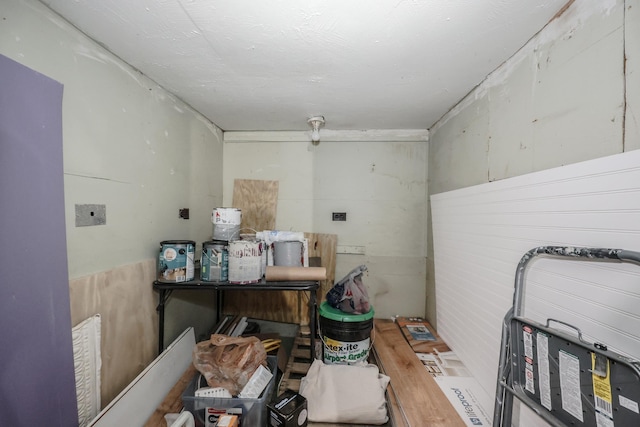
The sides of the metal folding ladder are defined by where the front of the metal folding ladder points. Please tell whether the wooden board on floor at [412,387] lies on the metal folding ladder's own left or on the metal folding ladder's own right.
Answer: on the metal folding ladder's own right

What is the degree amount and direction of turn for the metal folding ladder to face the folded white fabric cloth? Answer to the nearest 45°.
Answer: approximately 45° to its right

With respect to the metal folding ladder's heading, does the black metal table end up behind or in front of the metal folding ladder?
in front

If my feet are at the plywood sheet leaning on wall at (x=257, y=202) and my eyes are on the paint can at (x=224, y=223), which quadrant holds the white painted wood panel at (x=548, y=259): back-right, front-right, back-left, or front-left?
front-left

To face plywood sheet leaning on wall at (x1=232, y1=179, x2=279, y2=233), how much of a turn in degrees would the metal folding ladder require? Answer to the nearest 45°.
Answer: approximately 45° to its right

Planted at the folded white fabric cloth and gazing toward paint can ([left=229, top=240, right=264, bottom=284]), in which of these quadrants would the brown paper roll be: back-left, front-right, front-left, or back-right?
front-right

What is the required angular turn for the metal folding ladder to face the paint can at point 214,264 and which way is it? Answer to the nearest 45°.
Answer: approximately 45° to its right

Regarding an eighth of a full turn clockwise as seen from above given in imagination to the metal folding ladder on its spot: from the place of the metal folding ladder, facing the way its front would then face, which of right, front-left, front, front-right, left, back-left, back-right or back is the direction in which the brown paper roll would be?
front

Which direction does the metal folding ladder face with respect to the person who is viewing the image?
facing the viewer and to the left of the viewer

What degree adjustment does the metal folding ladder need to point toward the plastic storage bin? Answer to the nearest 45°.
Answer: approximately 45° to its right

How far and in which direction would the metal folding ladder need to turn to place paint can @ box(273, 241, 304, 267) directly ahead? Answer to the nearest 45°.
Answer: approximately 45° to its right
